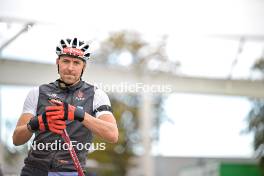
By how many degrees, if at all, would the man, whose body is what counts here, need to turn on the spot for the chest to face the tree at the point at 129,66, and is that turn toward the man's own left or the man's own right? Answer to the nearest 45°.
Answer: approximately 180°

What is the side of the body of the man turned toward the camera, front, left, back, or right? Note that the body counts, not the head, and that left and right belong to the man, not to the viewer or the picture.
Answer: front
